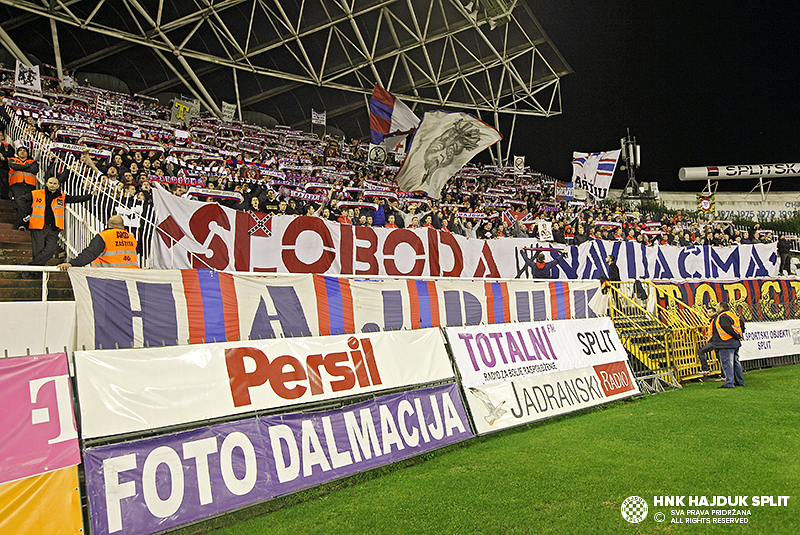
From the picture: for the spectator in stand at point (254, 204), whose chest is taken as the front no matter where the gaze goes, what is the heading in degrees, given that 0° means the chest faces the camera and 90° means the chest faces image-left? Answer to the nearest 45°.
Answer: approximately 315°

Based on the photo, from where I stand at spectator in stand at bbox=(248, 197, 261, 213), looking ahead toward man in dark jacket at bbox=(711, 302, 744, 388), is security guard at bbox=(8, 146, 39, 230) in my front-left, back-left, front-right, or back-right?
back-right

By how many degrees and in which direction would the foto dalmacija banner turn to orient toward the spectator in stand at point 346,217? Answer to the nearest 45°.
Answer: approximately 135° to its left

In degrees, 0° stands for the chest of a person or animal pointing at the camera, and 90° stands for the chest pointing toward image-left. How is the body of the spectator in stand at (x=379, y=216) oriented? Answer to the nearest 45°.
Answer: approximately 315°

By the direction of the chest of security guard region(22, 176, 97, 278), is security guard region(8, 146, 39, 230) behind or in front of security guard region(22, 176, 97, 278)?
behind

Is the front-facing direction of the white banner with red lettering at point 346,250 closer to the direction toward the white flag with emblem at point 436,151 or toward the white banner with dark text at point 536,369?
the white banner with dark text

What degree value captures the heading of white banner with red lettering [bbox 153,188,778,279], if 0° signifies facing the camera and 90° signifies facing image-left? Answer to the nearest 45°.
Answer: approximately 315°

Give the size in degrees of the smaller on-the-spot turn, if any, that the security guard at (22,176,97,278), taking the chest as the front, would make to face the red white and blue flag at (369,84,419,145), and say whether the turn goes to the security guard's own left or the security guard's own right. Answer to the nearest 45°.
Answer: approximately 135° to the security guard's own left

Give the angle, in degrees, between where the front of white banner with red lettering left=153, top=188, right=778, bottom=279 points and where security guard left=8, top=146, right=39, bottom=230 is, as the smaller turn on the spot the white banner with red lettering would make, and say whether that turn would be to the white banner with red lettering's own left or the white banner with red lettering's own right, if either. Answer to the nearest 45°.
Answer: approximately 90° to the white banner with red lettering's own right
